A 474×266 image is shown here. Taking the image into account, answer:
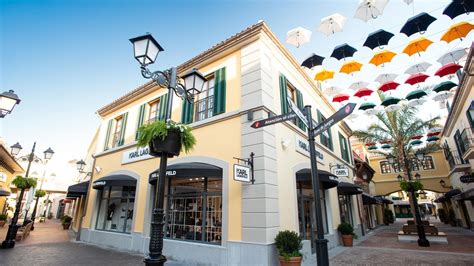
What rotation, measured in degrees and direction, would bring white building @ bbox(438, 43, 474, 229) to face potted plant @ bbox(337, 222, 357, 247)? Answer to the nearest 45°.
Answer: approximately 45° to its left

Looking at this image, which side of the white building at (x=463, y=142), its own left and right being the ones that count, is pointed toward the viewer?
left

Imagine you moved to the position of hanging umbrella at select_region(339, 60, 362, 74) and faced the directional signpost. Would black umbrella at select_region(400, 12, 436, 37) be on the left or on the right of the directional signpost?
left

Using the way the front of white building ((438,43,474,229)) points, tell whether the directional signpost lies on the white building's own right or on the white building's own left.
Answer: on the white building's own left

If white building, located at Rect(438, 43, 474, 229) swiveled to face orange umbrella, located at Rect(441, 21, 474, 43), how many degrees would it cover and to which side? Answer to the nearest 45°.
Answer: approximately 90° to its left

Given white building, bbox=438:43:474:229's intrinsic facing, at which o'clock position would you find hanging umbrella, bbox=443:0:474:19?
The hanging umbrella is roughly at 9 o'clock from the white building.

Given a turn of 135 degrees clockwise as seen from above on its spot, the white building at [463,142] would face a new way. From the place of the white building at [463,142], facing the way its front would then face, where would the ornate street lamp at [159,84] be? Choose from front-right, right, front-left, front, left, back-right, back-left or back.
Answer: back-right
